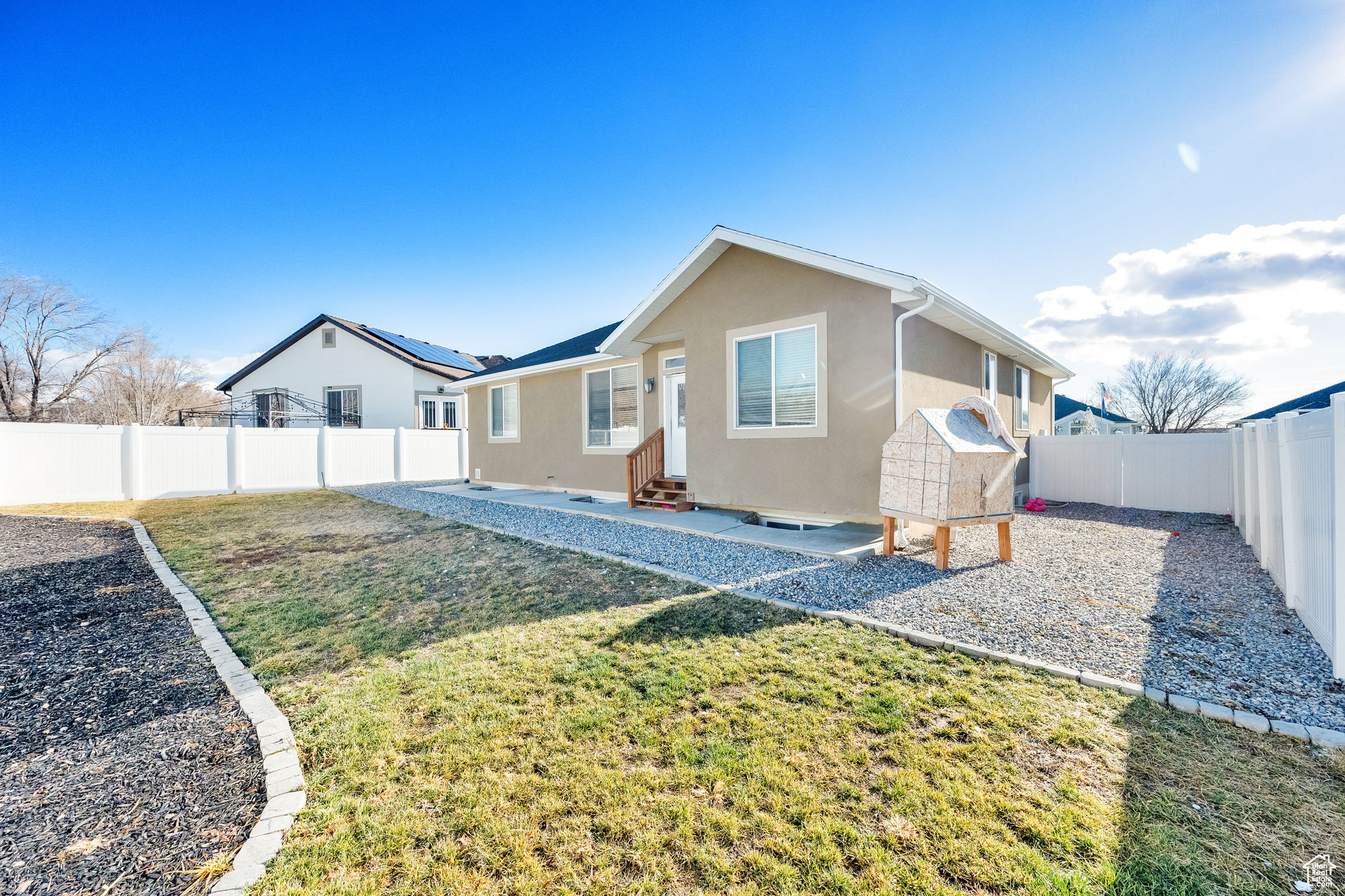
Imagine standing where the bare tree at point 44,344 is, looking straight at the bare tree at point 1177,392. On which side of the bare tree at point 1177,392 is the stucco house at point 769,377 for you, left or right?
right

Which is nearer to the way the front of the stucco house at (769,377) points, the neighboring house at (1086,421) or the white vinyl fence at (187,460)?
the white vinyl fence
